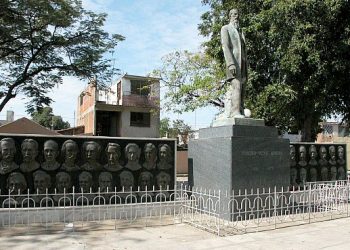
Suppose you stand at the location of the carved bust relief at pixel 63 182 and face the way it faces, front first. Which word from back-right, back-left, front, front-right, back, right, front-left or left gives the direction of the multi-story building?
back

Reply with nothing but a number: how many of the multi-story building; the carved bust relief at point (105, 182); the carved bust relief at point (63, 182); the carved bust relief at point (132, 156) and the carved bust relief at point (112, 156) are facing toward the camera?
5

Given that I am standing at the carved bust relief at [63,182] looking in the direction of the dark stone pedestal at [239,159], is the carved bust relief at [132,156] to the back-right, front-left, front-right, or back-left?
front-left

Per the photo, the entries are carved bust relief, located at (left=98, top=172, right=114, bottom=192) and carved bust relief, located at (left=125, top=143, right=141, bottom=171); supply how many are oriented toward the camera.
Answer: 2

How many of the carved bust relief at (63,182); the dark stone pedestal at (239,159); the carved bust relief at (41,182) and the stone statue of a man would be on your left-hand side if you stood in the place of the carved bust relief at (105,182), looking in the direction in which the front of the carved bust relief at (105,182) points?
2

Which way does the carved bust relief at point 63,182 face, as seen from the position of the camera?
facing the viewer

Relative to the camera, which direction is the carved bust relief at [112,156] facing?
toward the camera

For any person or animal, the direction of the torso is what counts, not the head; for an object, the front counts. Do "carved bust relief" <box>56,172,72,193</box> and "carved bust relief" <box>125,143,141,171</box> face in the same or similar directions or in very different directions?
same or similar directions

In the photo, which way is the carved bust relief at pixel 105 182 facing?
toward the camera

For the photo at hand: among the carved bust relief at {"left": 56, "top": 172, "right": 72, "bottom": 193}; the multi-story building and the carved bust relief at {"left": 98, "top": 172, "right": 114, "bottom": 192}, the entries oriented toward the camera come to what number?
3

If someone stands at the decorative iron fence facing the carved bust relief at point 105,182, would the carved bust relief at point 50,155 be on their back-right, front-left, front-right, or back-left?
front-left

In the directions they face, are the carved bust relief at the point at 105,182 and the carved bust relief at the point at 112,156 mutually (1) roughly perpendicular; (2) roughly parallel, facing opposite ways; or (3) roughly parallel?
roughly parallel

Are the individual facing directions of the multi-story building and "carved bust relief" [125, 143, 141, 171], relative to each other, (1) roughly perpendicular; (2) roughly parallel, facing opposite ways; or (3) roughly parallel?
roughly parallel
